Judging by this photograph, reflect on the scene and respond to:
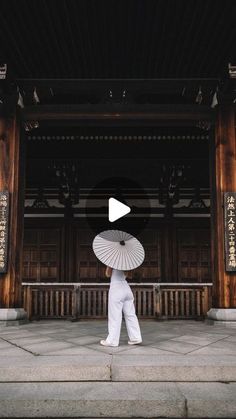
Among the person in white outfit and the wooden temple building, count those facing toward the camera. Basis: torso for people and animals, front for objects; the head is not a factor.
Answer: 1

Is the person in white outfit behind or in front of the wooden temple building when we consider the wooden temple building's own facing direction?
in front

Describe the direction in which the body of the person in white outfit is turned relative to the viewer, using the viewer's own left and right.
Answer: facing away from the viewer and to the left of the viewer

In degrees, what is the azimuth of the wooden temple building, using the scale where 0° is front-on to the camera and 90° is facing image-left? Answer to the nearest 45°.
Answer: approximately 0°

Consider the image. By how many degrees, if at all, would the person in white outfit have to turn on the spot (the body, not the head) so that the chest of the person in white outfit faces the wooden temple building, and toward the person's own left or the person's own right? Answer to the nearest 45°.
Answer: approximately 45° to the person's own right
